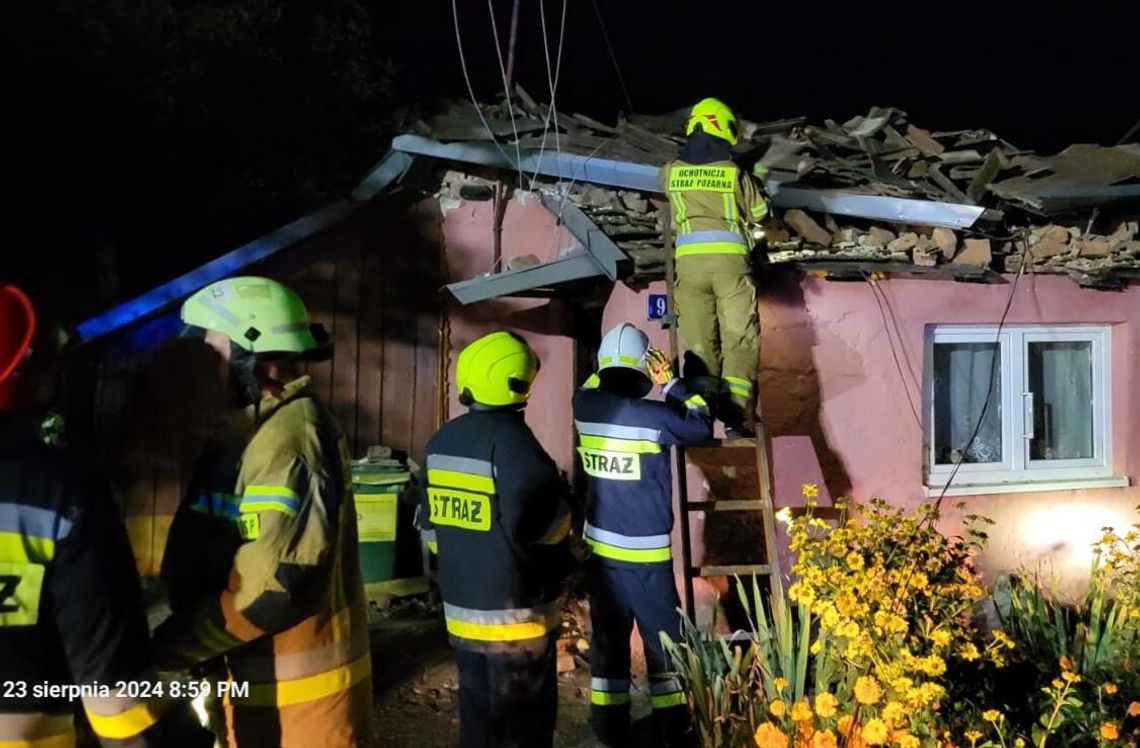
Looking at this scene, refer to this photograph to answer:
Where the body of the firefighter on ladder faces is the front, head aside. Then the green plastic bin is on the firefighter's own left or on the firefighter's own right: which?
on the firefighter's own left

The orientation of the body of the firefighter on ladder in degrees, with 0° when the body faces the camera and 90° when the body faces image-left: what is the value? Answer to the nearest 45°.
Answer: approximately 180°

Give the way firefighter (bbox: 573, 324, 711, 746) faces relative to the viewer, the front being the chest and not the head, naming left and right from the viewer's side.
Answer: facing away from the viewer and to the right of the viewer

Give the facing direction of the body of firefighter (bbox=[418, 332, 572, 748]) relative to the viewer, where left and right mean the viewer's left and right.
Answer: facing away from the viewer and to the right of the viewer

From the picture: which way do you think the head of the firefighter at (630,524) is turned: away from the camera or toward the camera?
away from the camera

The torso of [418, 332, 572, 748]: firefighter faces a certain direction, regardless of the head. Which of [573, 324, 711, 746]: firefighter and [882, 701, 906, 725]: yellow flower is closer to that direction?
the firefighter
